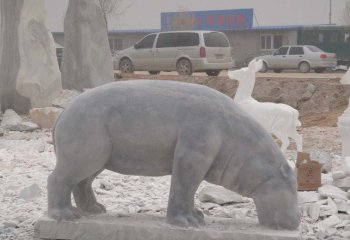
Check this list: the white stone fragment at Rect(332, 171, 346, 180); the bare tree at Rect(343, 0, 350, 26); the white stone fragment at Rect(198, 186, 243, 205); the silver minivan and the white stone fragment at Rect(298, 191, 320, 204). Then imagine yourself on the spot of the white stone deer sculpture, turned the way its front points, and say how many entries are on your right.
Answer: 2

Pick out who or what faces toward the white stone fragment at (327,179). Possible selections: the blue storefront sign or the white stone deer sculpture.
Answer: the blue storefront sign

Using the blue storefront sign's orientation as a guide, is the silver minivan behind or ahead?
ahead

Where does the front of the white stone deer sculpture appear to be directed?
to the viewer's left

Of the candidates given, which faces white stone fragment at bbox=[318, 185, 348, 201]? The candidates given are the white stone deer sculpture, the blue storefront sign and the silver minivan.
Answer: the blue storefront sign

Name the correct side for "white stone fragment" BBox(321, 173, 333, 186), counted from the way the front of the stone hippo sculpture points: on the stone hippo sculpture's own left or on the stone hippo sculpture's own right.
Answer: on the stone hippo sculpture's own left

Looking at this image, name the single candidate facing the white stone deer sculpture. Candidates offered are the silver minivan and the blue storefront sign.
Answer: the blue storefront sign

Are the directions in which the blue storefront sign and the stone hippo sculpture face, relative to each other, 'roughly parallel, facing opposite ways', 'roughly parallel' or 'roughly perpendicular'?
roughly perpendicular

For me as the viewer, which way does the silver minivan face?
facing away from the viewer and to the left of the viewer

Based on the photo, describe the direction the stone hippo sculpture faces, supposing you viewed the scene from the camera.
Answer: facing to the right of the viewer

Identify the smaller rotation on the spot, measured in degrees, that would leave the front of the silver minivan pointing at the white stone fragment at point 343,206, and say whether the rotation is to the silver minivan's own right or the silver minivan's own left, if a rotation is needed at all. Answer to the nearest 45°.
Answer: approximately 135° to the silver minivan's own left

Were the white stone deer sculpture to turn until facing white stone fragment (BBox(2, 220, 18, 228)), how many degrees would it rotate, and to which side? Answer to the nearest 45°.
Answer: approximately 45° to its left

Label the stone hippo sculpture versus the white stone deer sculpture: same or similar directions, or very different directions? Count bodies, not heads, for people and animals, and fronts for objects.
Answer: very different directions

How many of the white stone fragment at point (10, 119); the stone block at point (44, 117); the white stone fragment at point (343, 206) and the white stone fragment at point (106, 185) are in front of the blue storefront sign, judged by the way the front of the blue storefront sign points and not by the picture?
4

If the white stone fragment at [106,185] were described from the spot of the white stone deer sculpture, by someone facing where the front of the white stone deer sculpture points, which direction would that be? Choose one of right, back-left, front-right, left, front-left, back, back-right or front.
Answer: front-left

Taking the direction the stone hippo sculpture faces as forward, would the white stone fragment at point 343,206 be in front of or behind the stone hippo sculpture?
in front
